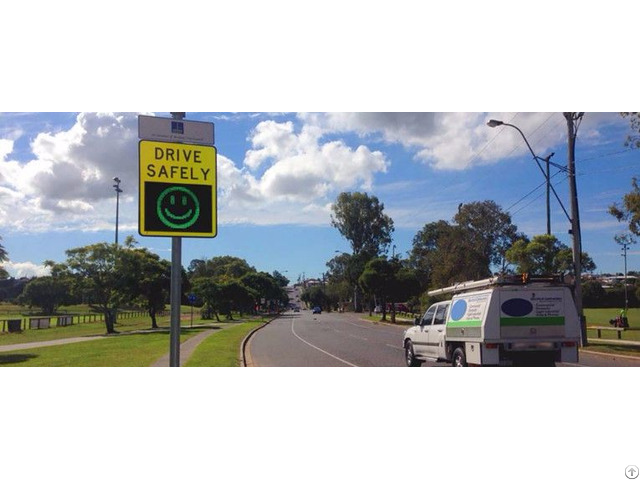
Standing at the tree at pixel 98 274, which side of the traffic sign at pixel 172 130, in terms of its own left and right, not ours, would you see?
back

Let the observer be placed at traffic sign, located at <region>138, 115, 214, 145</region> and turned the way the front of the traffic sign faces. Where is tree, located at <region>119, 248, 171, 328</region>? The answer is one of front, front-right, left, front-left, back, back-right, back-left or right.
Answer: back

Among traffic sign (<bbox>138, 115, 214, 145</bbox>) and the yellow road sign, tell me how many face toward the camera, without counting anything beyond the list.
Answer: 2

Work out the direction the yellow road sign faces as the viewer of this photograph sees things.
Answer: facing the viewer
